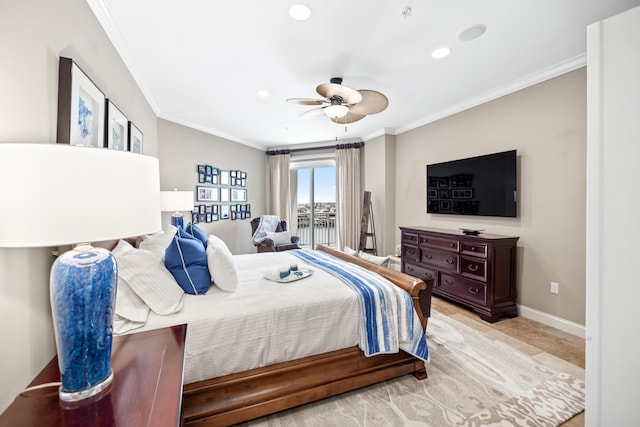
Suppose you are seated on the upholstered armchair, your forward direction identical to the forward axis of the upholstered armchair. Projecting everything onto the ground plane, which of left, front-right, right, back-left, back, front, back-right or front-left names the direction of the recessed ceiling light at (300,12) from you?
front-right

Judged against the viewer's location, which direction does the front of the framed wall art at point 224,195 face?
facing the viewer and to the right of the viewer

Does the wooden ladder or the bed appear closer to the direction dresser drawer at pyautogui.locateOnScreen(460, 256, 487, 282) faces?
the bed

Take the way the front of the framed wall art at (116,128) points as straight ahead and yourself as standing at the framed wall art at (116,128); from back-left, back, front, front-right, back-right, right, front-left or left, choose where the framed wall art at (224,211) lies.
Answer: front-left

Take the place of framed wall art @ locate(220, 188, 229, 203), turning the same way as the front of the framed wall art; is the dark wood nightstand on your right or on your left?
on your right

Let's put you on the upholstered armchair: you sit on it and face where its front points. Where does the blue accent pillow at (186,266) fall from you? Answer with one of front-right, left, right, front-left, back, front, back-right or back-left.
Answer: front-right

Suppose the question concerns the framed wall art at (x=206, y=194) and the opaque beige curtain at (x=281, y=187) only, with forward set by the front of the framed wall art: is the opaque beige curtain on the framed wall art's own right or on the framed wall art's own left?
on the framed wall art's own left

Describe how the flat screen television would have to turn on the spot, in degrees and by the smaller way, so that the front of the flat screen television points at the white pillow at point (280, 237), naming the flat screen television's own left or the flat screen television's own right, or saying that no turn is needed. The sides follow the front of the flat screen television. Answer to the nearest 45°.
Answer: approximately 45° to the flat screen television's own right

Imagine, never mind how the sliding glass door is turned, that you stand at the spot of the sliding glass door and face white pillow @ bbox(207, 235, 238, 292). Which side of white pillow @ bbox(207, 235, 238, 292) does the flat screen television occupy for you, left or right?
left

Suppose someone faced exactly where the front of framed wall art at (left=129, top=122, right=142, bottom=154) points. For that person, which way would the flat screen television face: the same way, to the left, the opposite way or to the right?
the opposite way

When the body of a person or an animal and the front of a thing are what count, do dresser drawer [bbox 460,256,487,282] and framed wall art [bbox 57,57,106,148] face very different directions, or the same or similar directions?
very different directions

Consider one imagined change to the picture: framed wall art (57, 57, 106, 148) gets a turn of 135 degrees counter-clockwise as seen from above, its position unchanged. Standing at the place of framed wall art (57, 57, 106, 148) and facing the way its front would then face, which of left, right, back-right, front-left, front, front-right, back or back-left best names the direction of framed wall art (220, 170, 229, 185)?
right

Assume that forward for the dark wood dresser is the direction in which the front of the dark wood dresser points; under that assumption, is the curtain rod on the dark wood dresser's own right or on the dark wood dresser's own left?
on the dark wood dresser's own right

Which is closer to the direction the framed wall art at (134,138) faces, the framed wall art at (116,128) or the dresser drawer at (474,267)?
the dresser drawer

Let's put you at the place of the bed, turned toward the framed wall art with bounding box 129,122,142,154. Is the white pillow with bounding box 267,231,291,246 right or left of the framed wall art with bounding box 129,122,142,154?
right

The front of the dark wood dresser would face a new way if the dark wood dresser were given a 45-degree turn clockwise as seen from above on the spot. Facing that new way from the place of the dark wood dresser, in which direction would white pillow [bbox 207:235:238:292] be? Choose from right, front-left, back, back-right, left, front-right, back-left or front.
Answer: front-left

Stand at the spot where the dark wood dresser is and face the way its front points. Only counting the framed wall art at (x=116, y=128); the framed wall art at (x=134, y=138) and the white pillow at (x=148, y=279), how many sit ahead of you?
3

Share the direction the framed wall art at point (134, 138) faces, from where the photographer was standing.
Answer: facing to the right of the viewer

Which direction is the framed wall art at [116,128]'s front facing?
to the viewer's right
